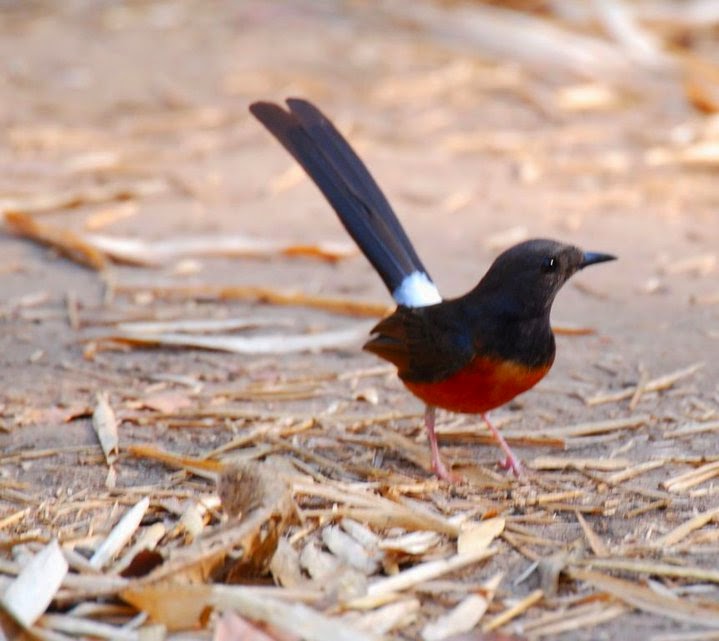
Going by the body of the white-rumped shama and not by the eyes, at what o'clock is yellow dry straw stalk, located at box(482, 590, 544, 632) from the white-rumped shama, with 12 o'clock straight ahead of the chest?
The yellow dry straw stalk is roughly at 3 o'clock from the white-rumped shama.

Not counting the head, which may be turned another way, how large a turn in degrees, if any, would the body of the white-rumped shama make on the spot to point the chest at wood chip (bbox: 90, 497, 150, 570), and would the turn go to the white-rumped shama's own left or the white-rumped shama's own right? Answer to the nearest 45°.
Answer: approximately 135° to the white-rumped shama's own right

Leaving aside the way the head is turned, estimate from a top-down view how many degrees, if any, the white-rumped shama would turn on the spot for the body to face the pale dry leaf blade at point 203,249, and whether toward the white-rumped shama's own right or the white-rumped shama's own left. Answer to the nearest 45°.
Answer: approximately 135° to the white-rumped shama's own left

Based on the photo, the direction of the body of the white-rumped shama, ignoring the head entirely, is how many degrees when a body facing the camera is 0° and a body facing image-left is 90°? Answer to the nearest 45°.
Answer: approximately 270°

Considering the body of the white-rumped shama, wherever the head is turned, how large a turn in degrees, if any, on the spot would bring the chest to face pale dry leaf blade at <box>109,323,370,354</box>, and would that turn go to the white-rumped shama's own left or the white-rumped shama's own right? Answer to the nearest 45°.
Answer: approximately 135° to the white-rumped shama's own left

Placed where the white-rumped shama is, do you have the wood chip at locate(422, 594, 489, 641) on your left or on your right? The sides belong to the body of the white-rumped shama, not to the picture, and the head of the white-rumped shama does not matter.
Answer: on your right

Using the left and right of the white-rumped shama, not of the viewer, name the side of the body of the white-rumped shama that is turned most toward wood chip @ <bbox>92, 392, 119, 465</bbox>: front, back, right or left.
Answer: back
